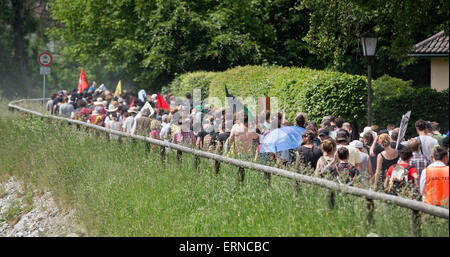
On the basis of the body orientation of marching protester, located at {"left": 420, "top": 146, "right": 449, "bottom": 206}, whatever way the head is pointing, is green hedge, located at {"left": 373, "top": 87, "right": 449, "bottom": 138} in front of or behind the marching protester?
in front

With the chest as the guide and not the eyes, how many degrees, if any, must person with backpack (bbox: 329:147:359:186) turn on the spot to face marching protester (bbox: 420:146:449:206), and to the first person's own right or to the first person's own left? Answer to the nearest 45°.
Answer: approximately 135° to the first person's own right

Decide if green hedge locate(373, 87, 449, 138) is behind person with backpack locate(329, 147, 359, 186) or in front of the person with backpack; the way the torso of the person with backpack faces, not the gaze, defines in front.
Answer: in front

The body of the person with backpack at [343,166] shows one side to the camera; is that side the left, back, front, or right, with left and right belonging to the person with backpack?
back

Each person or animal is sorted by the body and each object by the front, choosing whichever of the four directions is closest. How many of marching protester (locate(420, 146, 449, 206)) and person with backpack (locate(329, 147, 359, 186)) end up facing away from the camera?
2

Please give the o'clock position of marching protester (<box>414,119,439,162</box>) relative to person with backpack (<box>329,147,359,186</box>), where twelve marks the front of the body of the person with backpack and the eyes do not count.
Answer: The marching protester is roughly at 1 o'clock from the person with backpack.

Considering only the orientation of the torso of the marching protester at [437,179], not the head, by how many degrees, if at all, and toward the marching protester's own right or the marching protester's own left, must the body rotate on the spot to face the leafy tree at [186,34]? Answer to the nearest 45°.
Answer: approximately 45° to the marching protester's own left

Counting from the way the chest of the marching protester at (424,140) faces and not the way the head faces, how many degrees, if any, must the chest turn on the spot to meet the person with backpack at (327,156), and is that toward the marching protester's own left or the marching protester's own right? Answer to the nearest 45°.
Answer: approximately 90° to the marching protester's own left

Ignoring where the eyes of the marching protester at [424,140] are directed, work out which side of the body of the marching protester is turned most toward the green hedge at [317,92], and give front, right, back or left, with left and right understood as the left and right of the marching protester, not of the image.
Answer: front

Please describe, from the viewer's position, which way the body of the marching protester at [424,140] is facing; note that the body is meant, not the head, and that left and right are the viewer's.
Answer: facing away from the viewer and to the left of the viewer

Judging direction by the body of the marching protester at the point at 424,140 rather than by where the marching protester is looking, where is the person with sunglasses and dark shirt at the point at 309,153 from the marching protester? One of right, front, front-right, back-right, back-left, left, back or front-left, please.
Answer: left

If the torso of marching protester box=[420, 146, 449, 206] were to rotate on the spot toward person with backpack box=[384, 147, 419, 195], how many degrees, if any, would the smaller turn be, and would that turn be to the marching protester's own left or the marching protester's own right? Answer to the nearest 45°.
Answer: approximately 45° to the marching protester's own left

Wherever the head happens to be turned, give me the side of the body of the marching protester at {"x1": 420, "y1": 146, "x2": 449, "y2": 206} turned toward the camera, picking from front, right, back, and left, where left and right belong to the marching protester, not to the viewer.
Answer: back

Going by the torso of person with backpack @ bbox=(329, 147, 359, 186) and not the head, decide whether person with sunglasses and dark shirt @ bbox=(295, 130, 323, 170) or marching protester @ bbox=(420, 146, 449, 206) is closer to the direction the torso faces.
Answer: the person with sunglasses and dark shirt
